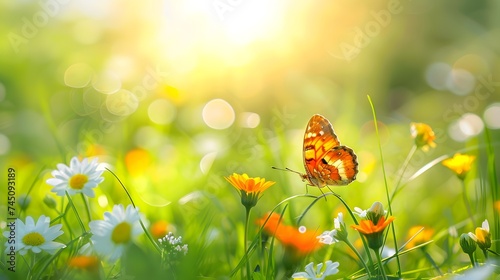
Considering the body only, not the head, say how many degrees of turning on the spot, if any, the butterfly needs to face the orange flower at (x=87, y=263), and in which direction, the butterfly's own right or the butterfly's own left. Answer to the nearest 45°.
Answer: approximately 45° to the butterfly's own left

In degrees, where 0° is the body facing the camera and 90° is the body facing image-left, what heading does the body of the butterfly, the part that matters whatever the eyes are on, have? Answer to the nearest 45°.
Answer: approximately 90°
